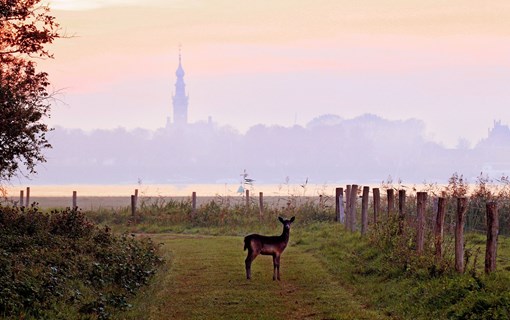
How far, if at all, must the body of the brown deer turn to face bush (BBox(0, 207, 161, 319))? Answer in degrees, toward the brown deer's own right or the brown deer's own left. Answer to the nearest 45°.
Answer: approximately 180°

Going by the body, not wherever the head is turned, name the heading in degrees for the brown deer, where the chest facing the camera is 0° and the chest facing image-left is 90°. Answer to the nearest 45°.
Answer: approximately 270°
